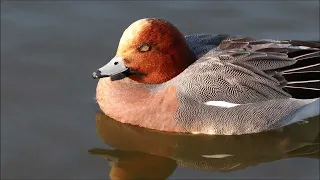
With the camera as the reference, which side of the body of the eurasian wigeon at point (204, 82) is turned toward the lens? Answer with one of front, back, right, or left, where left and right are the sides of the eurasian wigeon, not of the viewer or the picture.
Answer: left
